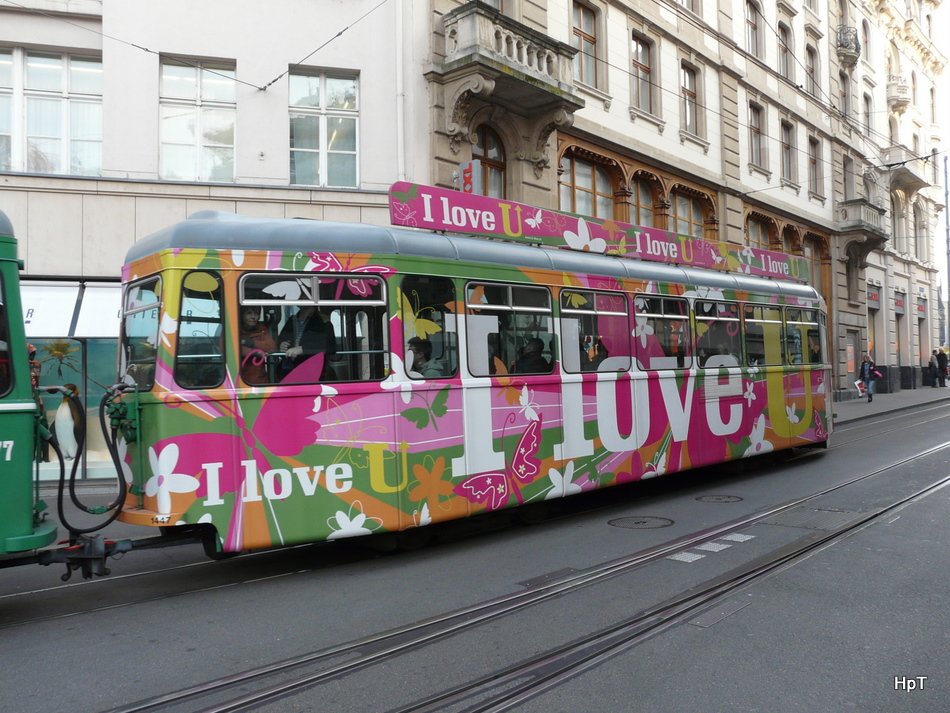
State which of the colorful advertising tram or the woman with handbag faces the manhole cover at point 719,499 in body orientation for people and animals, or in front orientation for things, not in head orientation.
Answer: the woman with handbag

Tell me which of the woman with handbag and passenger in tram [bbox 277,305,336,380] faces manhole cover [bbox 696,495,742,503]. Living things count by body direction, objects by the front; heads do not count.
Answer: the woman with handbag

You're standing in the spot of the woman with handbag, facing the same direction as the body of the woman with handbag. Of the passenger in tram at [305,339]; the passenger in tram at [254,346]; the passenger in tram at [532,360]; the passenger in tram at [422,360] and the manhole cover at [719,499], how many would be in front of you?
5

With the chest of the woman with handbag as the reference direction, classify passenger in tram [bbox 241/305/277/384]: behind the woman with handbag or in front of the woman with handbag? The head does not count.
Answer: in front

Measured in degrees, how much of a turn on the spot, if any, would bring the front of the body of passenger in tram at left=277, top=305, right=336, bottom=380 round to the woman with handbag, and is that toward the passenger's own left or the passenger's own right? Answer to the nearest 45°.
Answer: approximately 180°

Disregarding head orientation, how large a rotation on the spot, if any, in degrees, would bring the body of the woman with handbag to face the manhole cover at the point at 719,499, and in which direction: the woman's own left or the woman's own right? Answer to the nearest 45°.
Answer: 0° — they already face it

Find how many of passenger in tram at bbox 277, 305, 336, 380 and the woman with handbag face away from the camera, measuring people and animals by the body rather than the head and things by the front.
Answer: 0

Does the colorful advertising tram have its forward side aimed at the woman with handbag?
no

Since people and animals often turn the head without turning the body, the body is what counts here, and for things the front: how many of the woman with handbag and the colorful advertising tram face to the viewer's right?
0

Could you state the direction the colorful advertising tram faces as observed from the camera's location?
facing the viewer and to the left of the viewer

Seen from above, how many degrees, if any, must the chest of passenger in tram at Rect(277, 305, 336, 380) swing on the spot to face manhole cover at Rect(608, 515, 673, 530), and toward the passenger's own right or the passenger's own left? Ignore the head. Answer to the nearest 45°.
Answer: approximately 135° to the passenger's own left

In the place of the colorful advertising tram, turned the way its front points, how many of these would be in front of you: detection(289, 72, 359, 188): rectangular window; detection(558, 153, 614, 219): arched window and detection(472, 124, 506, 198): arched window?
0

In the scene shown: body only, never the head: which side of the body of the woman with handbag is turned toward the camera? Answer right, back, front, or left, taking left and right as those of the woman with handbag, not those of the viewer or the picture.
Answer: front

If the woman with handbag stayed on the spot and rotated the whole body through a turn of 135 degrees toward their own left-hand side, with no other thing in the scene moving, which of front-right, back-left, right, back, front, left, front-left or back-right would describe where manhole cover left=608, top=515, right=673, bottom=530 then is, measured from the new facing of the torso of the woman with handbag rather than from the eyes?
back-right
